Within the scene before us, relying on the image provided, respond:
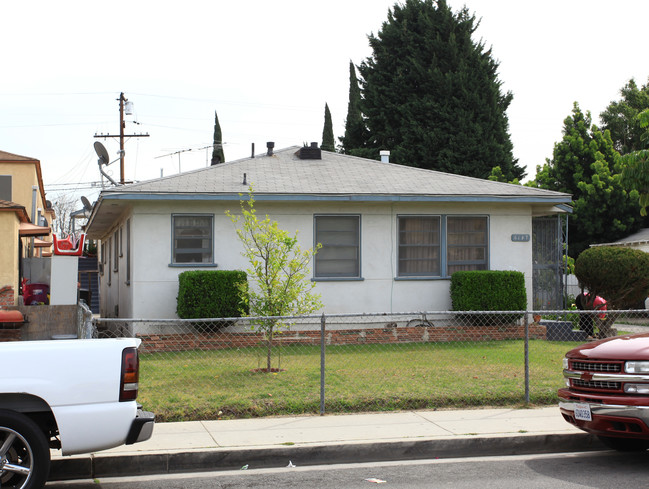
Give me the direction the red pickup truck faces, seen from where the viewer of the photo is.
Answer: facing the viewer and to the left of the viewer

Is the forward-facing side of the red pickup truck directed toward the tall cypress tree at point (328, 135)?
no

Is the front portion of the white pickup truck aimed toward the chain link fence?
no

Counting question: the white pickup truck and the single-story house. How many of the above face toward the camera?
1

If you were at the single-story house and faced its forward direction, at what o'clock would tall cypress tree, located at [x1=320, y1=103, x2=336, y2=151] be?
The tall cypress tree is roughly at 6 o'clock from the single-story house.

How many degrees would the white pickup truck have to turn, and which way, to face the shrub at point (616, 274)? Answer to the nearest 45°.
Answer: approximately 135° to its right

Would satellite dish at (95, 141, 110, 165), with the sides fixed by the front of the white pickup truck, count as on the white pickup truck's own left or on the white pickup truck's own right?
on the white pickup truck's own right

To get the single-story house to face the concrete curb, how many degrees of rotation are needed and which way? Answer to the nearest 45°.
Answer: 0° — it already faces it

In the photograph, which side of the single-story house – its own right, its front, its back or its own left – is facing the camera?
front

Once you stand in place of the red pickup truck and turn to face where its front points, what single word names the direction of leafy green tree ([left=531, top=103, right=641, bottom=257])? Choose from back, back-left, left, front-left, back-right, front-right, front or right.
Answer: back-right

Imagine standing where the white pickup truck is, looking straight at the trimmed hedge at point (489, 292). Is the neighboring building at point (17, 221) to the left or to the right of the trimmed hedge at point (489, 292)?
left

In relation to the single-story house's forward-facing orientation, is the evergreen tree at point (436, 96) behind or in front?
behind

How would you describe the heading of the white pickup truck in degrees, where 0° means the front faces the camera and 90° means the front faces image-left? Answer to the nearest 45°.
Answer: approximately 90°

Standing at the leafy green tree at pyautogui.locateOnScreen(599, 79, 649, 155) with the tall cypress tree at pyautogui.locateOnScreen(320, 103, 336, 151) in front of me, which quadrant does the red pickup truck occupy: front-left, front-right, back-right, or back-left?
front-left

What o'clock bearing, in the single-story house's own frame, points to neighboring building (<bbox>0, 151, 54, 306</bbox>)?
The neighboring building is roughly at 4 o'clock from the single-story house.

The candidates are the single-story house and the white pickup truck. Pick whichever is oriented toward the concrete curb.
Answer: the single-story house

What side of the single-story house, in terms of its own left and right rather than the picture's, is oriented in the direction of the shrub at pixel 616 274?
left

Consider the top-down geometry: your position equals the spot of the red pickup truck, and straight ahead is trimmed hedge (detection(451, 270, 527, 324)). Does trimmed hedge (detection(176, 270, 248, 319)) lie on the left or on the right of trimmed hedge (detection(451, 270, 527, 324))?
left

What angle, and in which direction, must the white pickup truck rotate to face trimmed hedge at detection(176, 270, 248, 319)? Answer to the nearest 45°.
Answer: approximately 90° to its right

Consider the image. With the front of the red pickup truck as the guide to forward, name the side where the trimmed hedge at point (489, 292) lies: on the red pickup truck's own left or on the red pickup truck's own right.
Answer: on the red pickup truck's own right
